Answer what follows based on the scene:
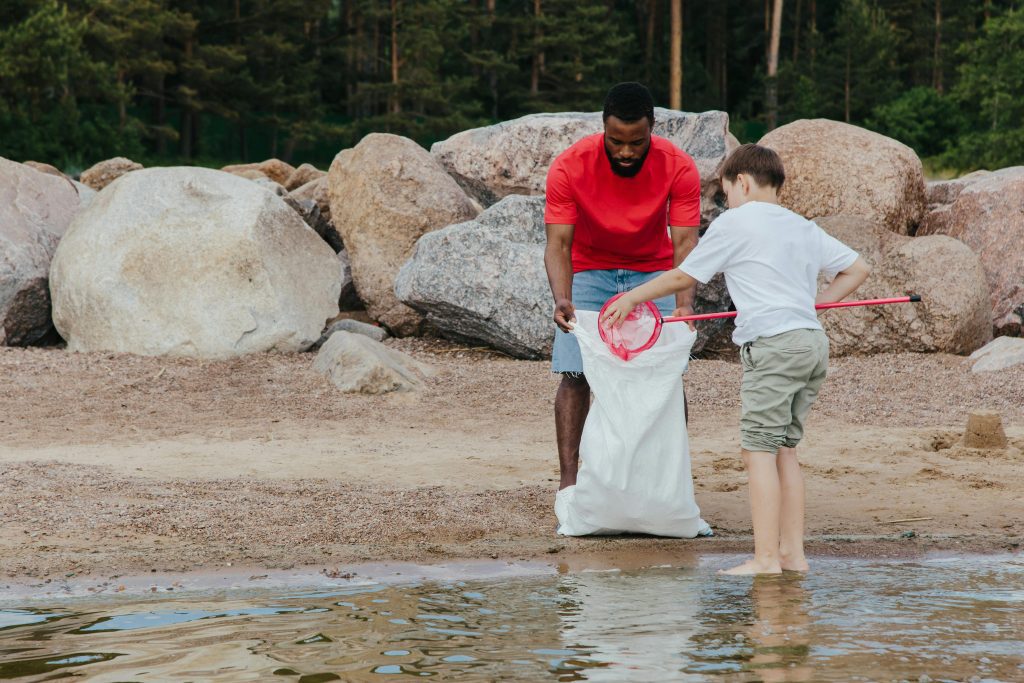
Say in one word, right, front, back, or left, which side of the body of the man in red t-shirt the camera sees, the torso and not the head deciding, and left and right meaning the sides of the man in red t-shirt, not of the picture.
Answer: front

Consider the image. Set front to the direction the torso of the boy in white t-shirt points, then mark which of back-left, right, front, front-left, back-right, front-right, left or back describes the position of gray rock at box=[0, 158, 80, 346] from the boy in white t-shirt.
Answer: front

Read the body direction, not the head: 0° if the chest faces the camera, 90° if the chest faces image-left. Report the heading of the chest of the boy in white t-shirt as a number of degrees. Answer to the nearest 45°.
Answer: approximately 135°

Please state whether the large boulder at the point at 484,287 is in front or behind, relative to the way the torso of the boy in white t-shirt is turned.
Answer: in front

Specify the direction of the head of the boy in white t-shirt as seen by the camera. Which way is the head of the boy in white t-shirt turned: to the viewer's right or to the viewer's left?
to the viewer's left

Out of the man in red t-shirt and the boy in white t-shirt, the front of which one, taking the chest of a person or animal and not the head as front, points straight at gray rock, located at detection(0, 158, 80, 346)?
the boy in white t-shirt

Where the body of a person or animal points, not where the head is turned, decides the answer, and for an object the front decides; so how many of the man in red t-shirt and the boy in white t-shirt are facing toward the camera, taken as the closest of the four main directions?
1

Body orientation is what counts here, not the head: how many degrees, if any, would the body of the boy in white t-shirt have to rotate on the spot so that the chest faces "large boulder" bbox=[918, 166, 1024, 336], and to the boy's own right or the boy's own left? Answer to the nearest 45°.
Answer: approximately 45° to the boy's own right

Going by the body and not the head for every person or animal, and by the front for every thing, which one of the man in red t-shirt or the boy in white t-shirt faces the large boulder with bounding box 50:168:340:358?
the boy in white t-shirt

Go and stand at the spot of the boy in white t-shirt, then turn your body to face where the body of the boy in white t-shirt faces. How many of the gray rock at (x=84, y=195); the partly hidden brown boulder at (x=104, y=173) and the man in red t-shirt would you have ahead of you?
3
